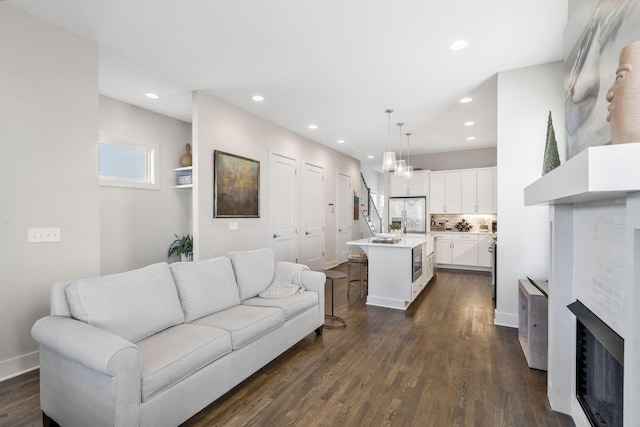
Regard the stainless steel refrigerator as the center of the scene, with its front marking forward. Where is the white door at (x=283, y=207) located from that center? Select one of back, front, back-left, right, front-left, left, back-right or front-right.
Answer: front-right

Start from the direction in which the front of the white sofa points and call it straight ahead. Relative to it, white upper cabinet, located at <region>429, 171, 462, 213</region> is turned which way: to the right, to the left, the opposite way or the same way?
to the right

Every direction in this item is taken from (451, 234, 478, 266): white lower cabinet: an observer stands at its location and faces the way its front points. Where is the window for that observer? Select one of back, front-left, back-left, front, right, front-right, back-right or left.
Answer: front-right

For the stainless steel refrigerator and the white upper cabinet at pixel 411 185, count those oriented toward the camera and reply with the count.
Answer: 2

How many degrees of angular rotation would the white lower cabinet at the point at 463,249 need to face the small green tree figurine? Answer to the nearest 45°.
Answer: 0° — it already faces it

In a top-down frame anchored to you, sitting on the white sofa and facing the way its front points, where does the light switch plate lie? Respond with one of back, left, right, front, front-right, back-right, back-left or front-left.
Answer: back

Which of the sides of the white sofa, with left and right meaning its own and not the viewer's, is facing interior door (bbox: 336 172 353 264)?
left

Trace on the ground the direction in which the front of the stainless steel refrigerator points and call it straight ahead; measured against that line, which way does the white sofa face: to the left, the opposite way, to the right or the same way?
to the left

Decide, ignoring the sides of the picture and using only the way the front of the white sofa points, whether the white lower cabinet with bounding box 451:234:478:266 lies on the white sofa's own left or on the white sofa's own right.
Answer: on the white sofa's own left

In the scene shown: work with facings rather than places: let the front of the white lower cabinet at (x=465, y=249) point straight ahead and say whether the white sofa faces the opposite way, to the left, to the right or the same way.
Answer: to the left

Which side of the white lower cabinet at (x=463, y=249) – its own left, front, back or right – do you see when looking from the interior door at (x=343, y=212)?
right

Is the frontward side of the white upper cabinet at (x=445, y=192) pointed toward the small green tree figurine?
yes

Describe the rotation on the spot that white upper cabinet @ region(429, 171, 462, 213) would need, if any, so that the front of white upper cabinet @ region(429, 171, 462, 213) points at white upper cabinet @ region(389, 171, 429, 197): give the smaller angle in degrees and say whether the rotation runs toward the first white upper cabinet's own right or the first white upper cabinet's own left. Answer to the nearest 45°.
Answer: approximately 90° to the first white upper cabinet's own right
